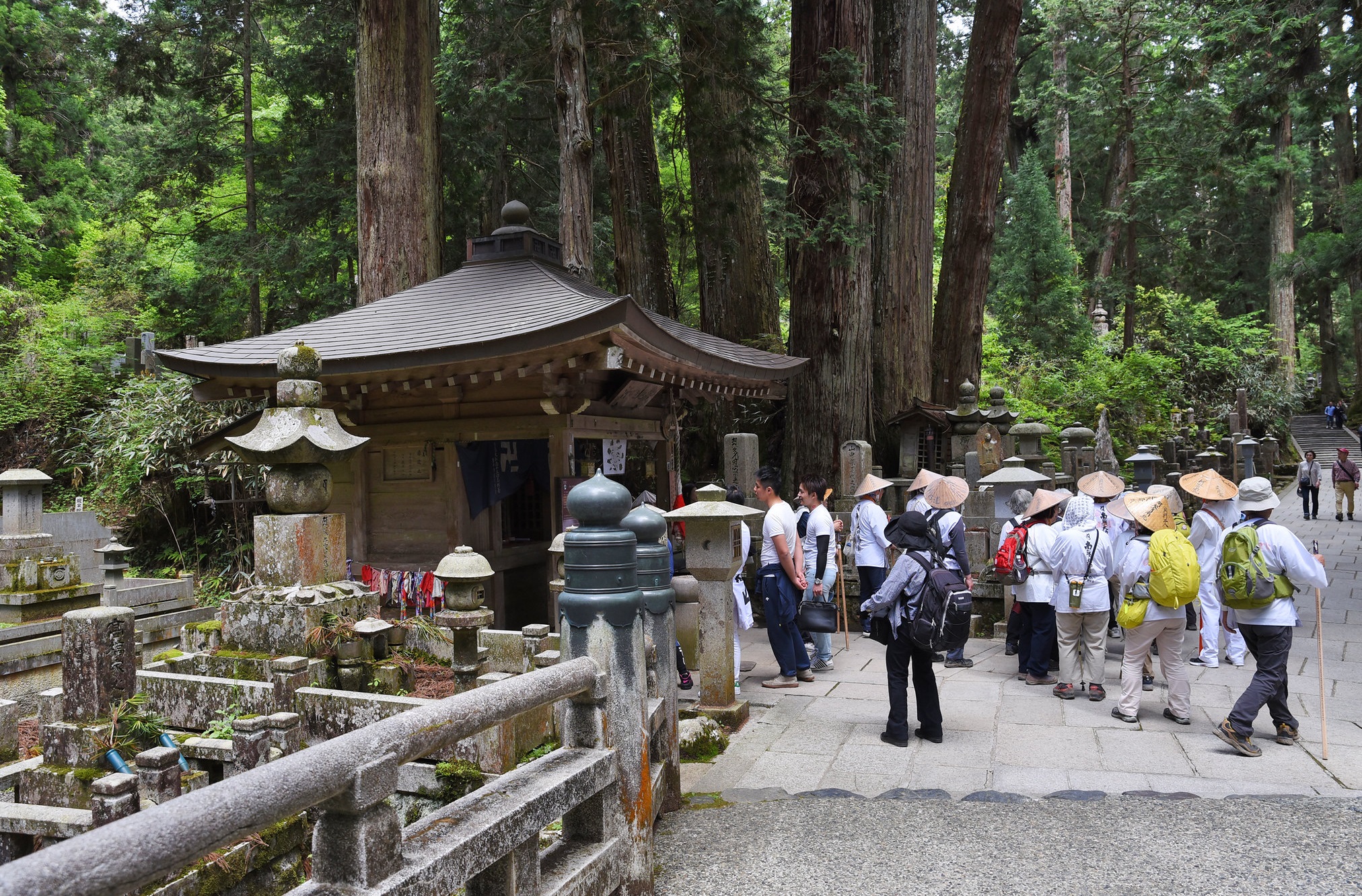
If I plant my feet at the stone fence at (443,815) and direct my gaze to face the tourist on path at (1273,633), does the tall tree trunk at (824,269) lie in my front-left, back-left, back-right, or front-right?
front-left

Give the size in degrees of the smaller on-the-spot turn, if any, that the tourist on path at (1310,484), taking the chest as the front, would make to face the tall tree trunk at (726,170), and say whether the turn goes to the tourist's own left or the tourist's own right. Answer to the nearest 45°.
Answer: approximately 45° to the tourist's own right

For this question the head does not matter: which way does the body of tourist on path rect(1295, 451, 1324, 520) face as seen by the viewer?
toward the camera

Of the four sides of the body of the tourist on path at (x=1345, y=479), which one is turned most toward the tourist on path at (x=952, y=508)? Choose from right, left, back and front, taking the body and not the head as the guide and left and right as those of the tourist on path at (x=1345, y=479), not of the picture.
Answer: front

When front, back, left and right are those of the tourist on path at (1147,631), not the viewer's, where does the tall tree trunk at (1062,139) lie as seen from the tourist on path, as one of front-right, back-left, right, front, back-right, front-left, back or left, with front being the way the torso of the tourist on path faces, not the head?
front-right

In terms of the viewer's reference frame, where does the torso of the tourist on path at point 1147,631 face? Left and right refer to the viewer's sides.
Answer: facing away from the viewer and to the left of the viewer
